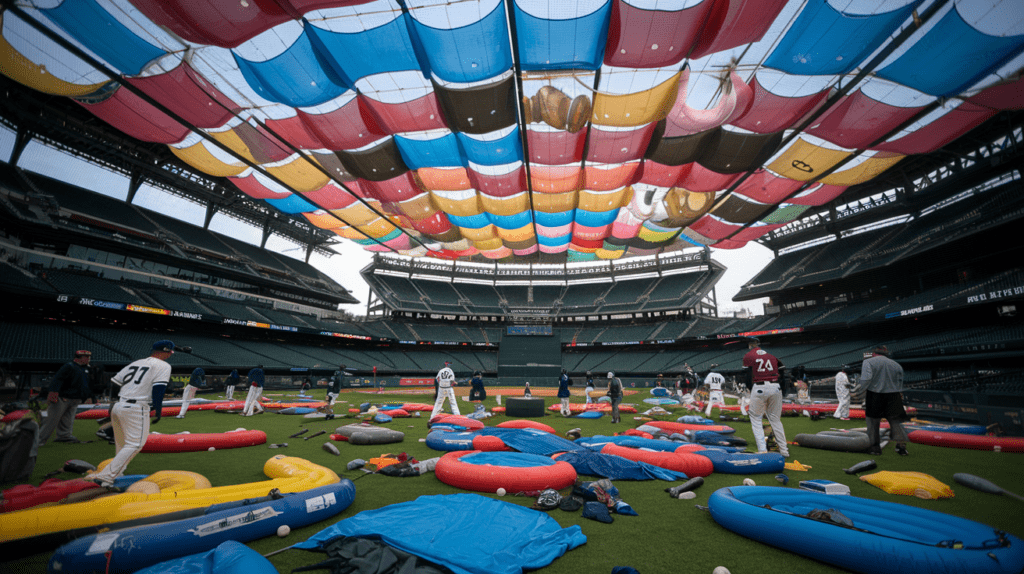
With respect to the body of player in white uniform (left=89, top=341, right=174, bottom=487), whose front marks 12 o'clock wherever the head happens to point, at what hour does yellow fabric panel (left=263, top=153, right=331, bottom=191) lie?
The yellow fabric panel is roughly at 11 o'clock from the player in white uniform.

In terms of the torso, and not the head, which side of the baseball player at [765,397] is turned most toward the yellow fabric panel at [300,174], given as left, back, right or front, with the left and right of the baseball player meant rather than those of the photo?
left

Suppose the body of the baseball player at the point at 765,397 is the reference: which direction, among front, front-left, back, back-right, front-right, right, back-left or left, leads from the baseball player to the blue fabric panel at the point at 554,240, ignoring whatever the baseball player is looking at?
front-left

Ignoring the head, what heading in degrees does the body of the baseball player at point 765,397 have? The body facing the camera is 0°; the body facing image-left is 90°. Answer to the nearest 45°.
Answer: approximately 180°

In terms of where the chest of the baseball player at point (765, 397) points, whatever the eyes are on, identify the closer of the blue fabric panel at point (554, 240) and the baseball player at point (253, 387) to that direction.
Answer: the blue fabric panel

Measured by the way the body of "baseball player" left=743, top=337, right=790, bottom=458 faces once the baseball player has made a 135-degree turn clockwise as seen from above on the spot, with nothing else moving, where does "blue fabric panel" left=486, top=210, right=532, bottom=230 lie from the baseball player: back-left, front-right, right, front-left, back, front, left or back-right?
back

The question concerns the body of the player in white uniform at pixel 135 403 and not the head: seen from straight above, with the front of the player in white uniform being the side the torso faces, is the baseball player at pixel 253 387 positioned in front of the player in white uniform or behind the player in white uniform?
in front

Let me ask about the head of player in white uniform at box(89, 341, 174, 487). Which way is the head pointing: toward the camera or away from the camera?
away from the camera

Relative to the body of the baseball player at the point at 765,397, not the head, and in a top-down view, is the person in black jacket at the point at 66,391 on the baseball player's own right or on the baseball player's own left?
on the baseball player's own left

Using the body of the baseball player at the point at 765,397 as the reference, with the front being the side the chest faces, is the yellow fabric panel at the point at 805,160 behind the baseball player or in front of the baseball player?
in front

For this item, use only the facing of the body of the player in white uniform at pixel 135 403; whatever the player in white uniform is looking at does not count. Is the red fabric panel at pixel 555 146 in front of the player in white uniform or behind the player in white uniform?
in front
